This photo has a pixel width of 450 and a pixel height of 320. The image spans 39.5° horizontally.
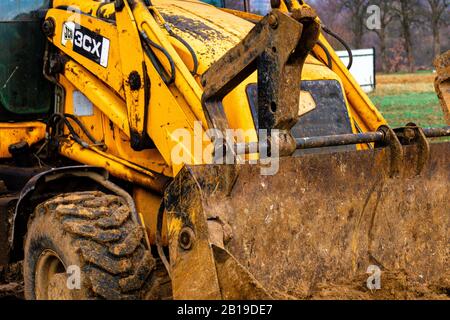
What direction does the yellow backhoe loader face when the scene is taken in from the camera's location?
facing the viewer and to the right of the viewer

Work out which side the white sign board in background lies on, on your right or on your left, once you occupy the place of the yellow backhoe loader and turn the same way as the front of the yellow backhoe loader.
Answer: on your left
